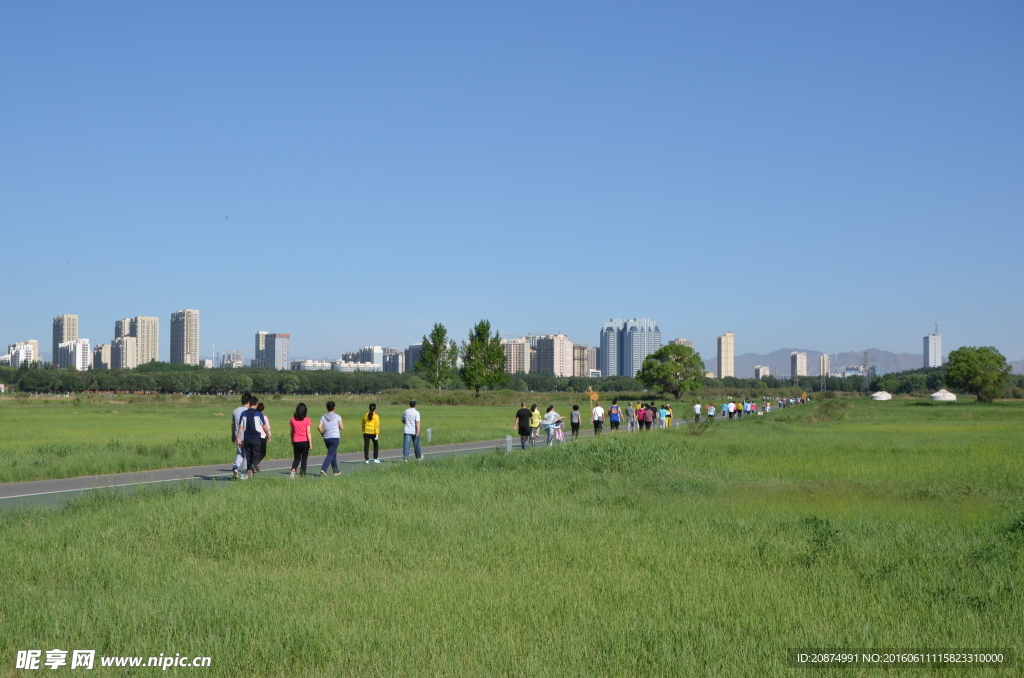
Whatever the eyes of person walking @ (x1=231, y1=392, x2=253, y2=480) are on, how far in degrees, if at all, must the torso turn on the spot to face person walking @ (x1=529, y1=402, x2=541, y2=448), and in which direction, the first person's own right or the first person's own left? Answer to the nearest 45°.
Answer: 0° — they already face them

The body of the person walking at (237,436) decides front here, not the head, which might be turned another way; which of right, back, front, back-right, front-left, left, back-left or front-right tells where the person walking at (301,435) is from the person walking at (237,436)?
front-right

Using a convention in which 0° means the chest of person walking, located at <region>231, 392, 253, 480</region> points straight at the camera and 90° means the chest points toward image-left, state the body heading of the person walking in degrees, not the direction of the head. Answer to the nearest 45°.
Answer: approximately 225°

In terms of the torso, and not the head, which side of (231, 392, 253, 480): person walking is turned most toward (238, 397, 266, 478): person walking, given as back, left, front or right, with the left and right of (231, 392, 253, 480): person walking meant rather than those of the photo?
right
